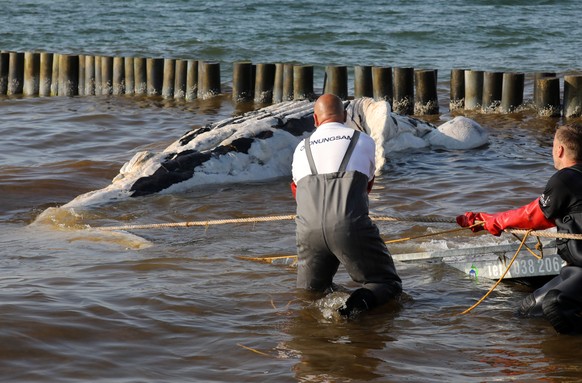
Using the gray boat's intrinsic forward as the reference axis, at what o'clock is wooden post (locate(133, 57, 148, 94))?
The wooden post is roughly at 2 o'clock from the gray boat.

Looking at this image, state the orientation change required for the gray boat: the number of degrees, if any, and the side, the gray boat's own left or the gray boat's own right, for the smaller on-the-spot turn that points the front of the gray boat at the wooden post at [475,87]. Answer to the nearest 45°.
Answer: approximately 90° to the gray boat's own right

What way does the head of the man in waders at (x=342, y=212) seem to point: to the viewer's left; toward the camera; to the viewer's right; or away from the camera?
away from the camera

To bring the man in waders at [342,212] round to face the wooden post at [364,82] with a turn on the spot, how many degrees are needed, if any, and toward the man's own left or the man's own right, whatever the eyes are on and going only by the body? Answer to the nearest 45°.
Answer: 0° — they already face it

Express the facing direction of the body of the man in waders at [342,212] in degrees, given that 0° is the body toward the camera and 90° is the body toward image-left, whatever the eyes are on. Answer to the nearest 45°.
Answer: approximately 180°

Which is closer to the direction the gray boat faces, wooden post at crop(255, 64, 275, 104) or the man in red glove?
the wooden post

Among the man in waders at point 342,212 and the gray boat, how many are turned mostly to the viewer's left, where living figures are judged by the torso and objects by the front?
1

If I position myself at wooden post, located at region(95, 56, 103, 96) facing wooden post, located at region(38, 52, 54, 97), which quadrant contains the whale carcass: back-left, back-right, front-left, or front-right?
back-left

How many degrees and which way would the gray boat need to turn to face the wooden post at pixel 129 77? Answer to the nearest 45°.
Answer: approximately 45° to its right

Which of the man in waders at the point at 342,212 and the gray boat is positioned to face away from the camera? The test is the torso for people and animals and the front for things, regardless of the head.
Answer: the man in waders

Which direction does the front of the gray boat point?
to the viewer's left

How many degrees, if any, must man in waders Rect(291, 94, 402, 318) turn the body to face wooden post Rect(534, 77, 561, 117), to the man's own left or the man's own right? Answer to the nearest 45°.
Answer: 0° — they already face it

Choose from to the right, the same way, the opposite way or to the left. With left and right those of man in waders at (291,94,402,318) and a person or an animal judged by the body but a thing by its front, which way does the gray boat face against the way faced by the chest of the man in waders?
to the left
